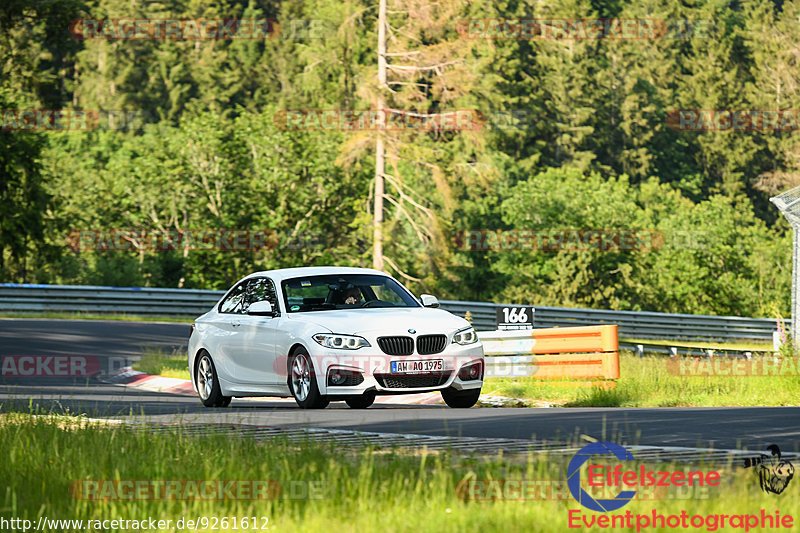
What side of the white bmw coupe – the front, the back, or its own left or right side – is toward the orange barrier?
left

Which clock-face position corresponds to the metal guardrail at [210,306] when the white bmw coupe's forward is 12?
The metal guardrail is roughly at 7 o'clock from the white bmw coupe.
